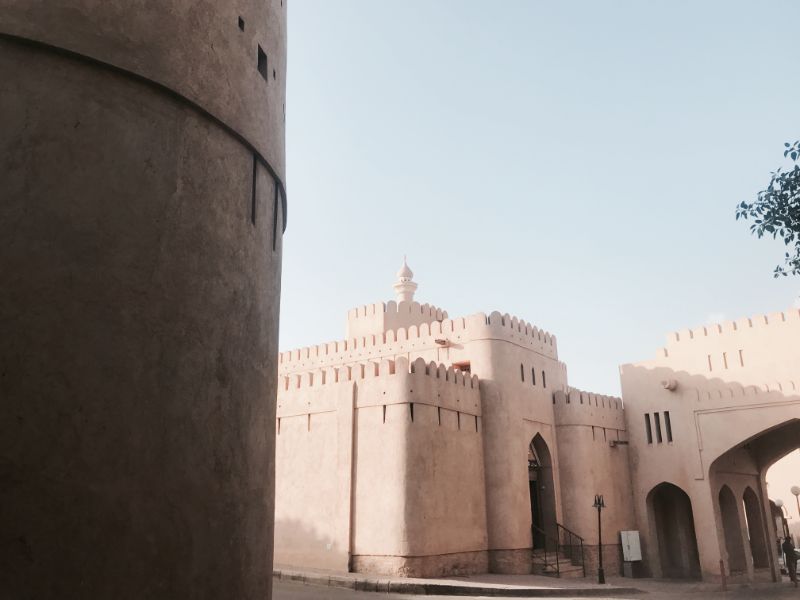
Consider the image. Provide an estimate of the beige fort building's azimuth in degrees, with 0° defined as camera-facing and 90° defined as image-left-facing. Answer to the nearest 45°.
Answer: approximately 315°

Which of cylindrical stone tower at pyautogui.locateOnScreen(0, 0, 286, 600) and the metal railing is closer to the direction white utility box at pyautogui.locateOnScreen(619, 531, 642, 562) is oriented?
the cylindrical stone tower

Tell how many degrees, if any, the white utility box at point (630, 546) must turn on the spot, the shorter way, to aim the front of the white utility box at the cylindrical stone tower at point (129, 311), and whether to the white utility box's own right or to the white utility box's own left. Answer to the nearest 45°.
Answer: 0° — it already faces it

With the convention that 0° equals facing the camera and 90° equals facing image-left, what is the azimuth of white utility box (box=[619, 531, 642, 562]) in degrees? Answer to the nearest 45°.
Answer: approximately 0°

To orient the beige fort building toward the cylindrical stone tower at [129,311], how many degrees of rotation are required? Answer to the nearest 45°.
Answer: approximately 45° to its right

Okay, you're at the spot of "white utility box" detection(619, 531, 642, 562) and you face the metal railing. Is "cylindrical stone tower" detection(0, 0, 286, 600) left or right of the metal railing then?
left

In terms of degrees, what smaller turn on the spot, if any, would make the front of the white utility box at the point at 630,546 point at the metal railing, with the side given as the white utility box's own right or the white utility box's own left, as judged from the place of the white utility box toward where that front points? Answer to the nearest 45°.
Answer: approximately 45° to the white utility box's own right
